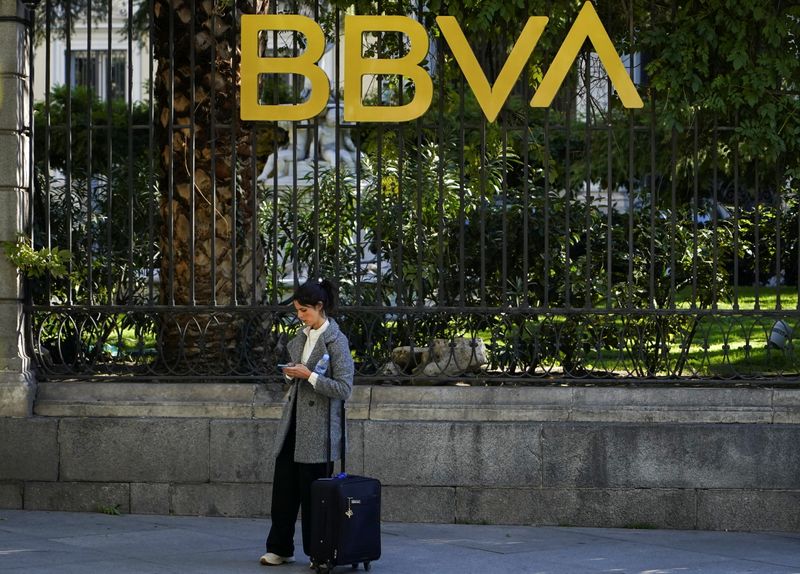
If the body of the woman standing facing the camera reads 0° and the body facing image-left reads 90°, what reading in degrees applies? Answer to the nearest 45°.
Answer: approximately 45°

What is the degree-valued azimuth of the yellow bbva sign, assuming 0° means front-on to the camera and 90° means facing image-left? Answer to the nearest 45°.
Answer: approximately 0°
